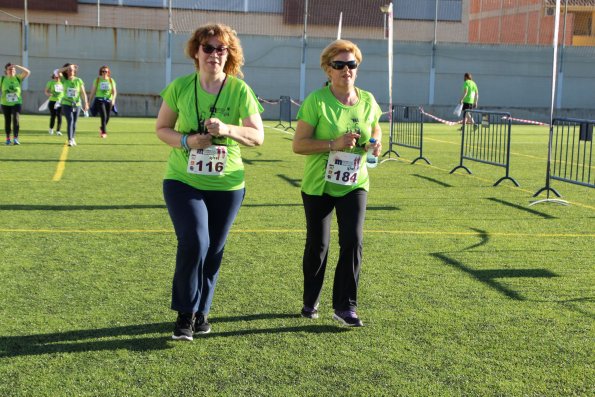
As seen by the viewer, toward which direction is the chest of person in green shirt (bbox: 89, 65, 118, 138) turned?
toward the camera

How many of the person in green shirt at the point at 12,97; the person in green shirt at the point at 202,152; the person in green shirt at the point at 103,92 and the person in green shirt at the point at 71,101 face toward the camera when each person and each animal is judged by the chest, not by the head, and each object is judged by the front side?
4

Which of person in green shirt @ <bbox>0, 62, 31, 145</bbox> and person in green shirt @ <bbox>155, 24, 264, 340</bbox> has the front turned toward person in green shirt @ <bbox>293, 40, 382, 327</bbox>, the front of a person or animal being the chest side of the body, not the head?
person in green shirt @ <bbox>0, 62, 31, 145</bbox>

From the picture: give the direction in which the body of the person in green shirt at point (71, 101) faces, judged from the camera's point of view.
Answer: toward the camera

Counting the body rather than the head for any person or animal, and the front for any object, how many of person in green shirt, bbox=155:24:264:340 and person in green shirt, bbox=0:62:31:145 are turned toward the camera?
2

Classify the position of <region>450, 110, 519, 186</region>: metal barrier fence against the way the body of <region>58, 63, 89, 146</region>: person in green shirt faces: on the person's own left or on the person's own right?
on the person's own left

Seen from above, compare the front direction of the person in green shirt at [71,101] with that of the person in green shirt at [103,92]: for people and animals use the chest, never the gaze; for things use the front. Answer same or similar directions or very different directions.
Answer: same or similar directions

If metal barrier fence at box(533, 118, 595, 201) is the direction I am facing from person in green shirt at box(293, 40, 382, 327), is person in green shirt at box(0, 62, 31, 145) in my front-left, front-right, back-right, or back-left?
front-left

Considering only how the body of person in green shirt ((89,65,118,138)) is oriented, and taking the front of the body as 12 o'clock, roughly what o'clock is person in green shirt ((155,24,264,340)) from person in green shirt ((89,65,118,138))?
person in green shirt ((155,24,264,340)) is roughly at 12 o'clock from person in green shirt ((89,65,118,138)).

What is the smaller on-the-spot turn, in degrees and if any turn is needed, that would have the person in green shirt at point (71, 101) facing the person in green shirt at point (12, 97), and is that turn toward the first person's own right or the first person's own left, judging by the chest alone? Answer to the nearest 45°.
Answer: approximately 90° to the first person's own right

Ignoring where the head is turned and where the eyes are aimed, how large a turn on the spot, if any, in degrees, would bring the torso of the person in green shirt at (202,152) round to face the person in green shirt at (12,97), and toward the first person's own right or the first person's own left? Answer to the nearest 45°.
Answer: approximately 180°

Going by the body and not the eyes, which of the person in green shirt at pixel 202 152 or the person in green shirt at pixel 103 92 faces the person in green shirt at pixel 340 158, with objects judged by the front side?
the person in green shirt at pixel 103 92

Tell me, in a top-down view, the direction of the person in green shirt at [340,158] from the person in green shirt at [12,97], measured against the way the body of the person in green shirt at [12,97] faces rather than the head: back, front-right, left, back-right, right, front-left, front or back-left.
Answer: front

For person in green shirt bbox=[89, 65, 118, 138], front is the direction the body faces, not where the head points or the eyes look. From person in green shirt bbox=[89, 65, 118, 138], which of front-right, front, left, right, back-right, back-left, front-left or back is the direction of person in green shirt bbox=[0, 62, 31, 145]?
front-right
